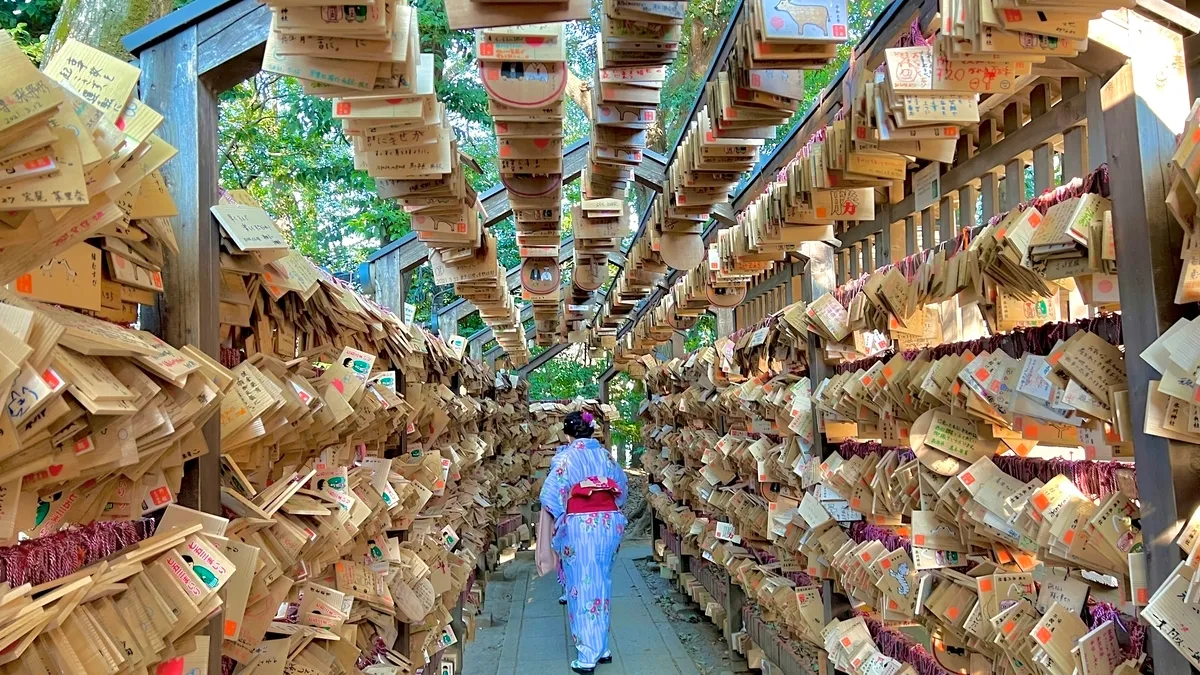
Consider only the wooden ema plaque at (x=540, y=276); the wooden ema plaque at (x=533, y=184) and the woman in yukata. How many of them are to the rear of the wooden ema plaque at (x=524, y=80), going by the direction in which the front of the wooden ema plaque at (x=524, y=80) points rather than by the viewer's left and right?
3

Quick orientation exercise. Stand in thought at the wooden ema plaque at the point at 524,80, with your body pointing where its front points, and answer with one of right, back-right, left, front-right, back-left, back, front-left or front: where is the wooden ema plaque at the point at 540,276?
back

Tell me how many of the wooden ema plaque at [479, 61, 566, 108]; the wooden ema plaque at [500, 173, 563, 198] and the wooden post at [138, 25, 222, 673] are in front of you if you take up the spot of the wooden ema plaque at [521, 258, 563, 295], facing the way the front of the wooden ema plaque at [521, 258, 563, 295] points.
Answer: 3

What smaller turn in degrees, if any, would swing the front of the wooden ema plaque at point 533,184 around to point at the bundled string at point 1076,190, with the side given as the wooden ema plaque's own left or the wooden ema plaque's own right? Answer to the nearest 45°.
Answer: approximately 45° to the wooden ema plaque's own left

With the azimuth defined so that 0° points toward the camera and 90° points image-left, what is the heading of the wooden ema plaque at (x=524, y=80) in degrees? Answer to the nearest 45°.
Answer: approximately 0°

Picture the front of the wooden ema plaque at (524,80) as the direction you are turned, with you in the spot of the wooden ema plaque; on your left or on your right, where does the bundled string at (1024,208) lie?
on your left

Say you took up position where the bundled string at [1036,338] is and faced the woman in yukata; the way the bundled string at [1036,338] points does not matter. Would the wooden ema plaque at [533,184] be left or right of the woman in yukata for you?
left

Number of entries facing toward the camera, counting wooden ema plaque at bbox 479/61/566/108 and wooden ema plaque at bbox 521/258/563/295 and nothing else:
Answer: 2

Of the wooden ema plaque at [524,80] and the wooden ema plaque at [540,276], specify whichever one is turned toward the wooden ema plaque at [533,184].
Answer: the wooden ema plaque at [540,276]

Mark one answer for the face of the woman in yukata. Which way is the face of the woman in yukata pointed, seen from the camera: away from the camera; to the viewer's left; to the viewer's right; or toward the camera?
away from the camera

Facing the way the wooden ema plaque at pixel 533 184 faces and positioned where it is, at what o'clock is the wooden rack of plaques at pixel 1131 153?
The wooden rack of plaques is roughly at 11 o'clock from the wooden ema plaque.
